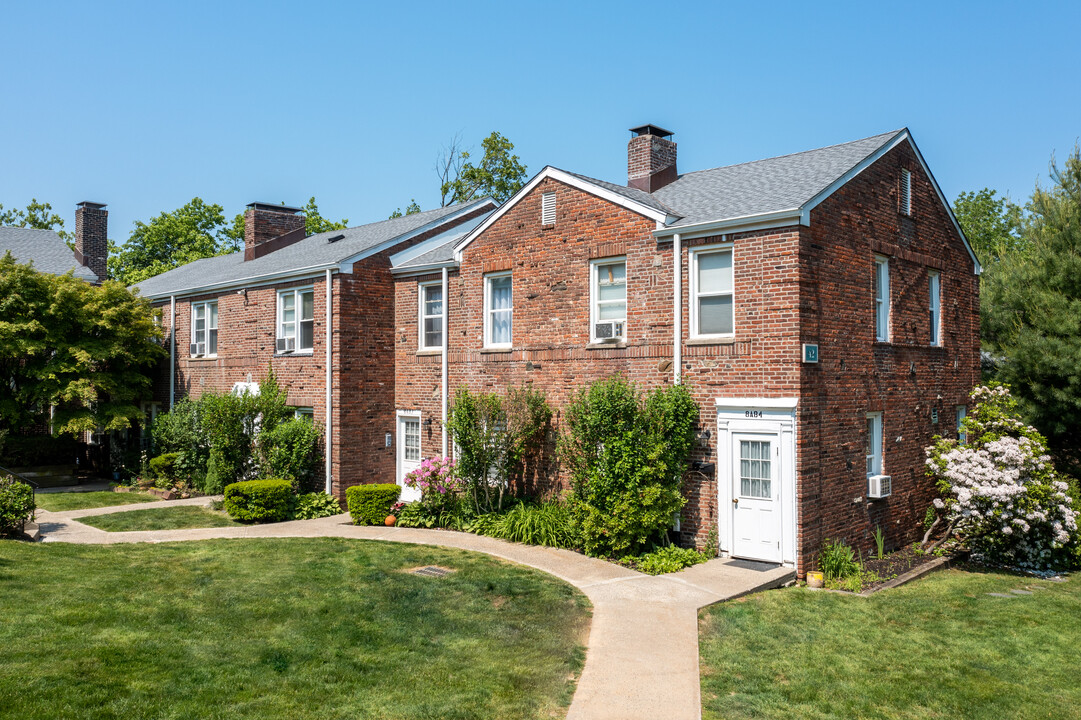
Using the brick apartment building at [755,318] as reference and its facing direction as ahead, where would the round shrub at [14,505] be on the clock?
The round shrub is roughly at 1 o'clock from the brick apartment building.

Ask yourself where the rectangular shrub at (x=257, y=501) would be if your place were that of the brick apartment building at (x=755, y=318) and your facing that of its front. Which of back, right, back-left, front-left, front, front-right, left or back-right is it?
front-right

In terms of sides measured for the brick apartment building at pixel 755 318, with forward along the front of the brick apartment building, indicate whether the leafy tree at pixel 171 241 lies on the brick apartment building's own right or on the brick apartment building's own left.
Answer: on the brick apartment building's own right

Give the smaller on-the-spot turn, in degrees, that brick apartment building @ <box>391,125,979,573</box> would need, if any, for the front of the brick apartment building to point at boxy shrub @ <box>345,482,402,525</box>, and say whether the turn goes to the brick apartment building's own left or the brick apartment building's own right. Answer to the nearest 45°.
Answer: approximately 45° to the brick apartment building's own right

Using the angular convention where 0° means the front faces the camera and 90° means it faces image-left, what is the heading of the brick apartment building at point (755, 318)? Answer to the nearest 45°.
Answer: approximately 45°

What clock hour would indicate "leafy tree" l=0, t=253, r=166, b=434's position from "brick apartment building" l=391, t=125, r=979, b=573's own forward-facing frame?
The leafy tree is roughly at 2 o'clock from the brick apartment building.

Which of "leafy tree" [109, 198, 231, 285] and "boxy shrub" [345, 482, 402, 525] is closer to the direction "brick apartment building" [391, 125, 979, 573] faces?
the boxy shrub

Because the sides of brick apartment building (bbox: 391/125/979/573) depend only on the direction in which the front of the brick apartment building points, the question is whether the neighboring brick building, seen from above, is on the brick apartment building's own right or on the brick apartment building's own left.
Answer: on the brick apartment building's own right

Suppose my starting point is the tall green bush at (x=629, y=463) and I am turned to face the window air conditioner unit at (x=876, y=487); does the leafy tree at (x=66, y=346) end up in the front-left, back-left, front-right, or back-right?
back-left
